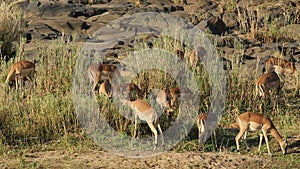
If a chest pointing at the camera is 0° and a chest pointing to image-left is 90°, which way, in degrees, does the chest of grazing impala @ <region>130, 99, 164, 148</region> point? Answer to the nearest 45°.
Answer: approximately 135°

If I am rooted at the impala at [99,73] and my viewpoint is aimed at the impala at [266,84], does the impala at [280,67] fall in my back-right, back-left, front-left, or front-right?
front-left

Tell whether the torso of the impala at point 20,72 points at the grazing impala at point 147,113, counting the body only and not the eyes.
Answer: no

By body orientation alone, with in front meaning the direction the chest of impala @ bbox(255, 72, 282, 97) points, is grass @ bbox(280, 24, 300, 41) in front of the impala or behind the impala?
in front

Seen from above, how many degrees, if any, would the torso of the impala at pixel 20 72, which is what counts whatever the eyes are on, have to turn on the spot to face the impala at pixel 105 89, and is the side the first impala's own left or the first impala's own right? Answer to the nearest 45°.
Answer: approximately 135° to the first impala's own left

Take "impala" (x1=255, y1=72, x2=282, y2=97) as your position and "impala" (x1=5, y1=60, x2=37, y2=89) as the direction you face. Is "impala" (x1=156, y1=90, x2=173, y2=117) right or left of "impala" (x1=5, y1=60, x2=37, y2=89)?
left

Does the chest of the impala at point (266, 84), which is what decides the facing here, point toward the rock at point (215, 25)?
no

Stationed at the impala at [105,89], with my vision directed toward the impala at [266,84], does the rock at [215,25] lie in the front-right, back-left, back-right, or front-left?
front-left

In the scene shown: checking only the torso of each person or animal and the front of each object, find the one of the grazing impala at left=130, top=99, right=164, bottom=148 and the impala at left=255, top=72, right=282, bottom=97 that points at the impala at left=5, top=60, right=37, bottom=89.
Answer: the grazing impala

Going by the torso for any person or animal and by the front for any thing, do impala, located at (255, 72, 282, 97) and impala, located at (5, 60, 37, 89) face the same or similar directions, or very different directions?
very different directions

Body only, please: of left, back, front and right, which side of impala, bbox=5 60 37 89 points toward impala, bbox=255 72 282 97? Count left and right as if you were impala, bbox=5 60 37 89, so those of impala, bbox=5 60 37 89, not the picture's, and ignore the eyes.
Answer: back

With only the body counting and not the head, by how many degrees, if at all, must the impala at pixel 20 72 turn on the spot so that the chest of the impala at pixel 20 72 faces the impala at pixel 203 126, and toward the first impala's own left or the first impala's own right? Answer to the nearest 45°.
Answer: approximately 135° to the first impala's own left

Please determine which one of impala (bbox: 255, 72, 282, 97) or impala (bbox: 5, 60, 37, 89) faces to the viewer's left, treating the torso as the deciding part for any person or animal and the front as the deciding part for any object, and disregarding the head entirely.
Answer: impala (bbox: 5, 60, 37, 89)

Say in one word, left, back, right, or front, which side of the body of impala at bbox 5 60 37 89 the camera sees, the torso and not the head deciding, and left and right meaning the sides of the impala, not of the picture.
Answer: left

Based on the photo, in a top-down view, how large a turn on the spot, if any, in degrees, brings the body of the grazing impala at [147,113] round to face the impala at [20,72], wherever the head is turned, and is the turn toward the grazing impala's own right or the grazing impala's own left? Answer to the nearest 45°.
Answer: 0° — it already faces it

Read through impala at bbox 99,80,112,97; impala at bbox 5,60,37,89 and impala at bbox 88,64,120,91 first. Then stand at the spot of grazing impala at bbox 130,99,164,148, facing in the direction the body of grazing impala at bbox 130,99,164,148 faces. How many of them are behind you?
0
